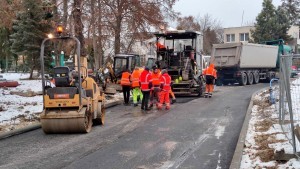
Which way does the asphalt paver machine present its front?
away from the camera

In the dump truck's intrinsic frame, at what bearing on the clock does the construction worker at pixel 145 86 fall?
The construction worker is roughly at 5 o'clock from the dump truck.

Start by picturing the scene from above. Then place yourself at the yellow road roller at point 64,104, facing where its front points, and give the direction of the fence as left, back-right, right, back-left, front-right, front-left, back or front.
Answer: right

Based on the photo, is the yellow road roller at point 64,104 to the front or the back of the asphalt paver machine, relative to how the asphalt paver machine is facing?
to the back

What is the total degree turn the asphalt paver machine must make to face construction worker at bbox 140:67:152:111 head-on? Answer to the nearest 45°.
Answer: approximately 180°

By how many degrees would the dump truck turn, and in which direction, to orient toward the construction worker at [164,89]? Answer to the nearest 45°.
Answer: approximately 135° to its right

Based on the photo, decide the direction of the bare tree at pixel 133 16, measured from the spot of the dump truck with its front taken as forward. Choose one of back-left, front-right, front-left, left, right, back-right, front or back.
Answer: back

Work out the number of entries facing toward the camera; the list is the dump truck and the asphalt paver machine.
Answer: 0

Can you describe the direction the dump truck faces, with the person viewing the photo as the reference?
facing away from the viewer and to the right of the viewer
